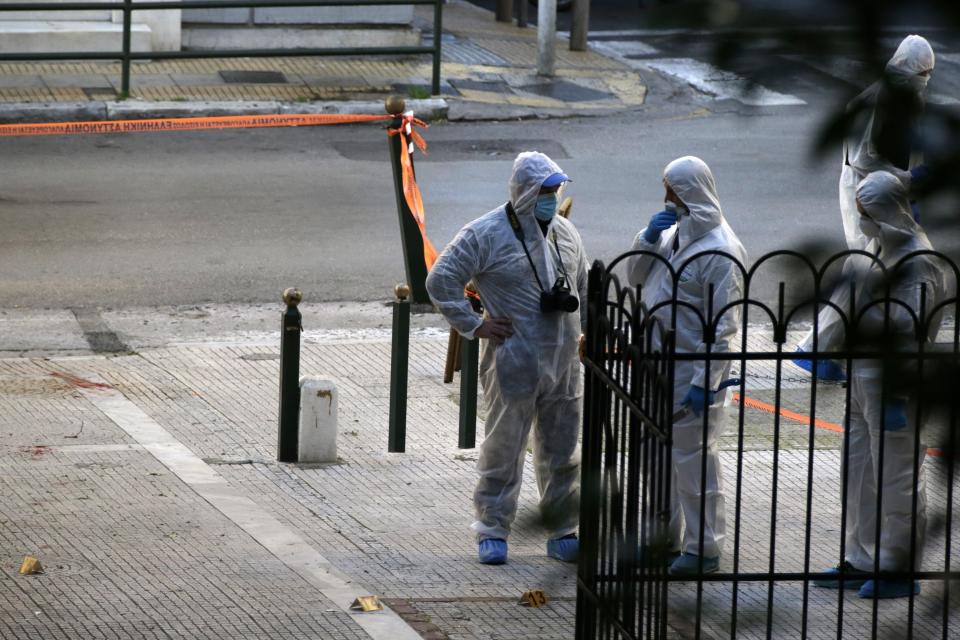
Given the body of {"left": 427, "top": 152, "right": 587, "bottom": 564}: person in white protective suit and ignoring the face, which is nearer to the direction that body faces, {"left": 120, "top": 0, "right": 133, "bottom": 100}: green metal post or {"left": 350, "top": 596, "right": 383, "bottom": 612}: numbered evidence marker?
the numbered evidence marker

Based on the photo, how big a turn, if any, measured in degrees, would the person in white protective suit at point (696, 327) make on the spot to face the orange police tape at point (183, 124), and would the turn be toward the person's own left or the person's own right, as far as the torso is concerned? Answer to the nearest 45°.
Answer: approximately 90° to the person's own right

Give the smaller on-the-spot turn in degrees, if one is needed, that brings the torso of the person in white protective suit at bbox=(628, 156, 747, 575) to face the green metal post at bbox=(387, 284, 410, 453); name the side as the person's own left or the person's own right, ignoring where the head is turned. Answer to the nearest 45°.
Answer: approximately 90° to the person's own right

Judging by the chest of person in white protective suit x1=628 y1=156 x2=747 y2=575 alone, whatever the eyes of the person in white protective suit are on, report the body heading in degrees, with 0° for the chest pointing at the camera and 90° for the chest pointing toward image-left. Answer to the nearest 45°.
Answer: approximately 45°

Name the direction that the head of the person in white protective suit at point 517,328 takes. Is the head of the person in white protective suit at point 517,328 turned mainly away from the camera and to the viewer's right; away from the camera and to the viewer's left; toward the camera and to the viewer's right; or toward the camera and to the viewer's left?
toward the camera and to the viewer's right

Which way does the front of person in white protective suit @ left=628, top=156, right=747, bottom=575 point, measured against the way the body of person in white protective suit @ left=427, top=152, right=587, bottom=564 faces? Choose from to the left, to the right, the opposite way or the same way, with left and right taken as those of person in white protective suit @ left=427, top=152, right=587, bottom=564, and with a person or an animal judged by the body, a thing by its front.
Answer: to the right

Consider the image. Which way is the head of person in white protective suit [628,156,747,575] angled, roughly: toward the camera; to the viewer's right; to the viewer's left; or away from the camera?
to the viewer's left

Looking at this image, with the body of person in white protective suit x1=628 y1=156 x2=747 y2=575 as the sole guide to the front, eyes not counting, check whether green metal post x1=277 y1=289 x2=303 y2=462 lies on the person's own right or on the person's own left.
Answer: on the person's own right
